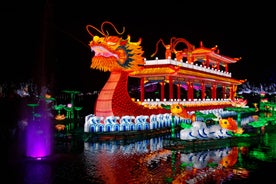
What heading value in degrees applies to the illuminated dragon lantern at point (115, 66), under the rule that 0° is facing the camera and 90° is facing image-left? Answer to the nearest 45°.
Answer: approximately 45°
